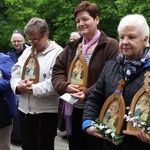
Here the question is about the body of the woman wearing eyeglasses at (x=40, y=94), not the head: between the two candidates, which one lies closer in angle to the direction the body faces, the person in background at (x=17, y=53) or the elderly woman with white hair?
the elderly woman with white hair

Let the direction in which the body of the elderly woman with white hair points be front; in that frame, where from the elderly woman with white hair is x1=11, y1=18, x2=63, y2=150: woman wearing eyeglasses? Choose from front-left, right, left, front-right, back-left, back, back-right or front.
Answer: right

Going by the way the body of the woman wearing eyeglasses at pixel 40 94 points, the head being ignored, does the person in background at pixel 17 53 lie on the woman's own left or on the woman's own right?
on the woman's own right

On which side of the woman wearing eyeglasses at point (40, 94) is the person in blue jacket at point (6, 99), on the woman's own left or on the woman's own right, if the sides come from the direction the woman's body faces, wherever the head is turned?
on the woman's own right

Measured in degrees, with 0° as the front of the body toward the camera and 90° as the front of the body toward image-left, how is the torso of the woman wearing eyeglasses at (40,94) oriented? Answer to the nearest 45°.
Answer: approximately 45°

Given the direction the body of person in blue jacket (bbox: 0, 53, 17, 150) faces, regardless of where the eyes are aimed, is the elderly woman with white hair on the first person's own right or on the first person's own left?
on the first person's own left

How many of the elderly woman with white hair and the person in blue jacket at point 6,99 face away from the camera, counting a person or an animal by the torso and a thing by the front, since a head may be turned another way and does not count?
0

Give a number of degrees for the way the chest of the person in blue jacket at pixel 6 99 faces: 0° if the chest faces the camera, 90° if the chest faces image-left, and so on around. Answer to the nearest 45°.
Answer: approximately 45°

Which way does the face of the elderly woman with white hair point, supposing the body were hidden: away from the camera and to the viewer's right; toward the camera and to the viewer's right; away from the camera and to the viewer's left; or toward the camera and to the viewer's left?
toward the camera and to the viewer's left
